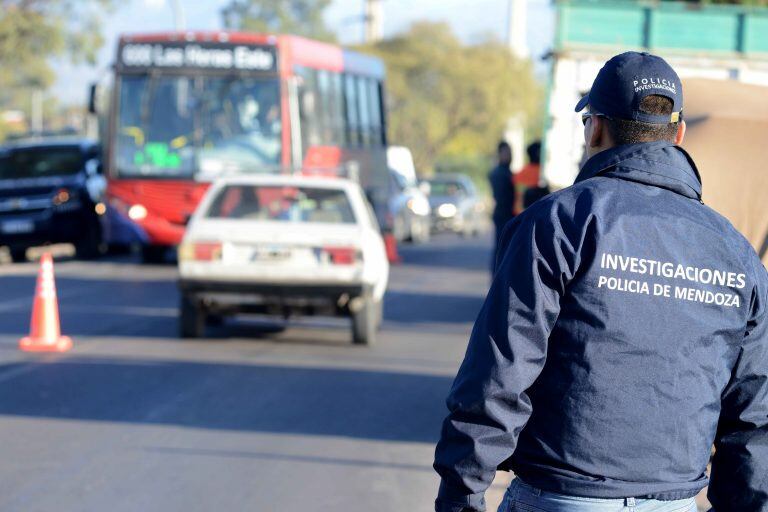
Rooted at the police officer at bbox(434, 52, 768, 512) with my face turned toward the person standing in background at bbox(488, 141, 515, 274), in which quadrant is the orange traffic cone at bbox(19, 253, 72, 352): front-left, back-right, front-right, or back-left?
front-left

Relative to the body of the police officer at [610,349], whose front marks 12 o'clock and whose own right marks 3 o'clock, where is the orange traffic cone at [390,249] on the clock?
The orange traffic cone is roughly at 1 o'clock from the police officer.

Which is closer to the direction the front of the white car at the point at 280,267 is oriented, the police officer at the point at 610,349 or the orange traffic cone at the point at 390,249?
the orange traffic cone

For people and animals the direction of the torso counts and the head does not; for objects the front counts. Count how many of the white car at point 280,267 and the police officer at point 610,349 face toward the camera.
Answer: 0

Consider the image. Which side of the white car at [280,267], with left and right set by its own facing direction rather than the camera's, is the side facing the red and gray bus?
front

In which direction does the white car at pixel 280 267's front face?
away from the camera

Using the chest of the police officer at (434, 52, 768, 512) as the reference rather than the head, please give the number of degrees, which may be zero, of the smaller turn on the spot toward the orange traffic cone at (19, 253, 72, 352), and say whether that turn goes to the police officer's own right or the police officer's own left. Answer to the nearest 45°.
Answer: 0° — they already face it

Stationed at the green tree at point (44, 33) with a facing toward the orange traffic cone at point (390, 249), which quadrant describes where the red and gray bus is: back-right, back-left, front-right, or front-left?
front-right

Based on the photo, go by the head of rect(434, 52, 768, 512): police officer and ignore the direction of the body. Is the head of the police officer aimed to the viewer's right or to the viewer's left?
to the viewer's left

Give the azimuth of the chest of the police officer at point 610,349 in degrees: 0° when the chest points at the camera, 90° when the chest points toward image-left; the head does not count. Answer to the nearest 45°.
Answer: approximately 135°

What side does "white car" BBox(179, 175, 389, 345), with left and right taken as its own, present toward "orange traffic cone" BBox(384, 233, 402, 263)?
front

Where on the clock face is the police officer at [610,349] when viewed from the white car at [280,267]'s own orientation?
The police officer is roughly at 6 o'clock from the white car.

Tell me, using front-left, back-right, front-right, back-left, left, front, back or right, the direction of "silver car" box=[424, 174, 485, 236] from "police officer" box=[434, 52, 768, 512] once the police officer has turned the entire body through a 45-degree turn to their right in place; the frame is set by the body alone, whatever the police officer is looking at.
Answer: front

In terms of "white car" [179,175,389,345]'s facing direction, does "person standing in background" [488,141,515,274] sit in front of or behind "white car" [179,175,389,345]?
in front

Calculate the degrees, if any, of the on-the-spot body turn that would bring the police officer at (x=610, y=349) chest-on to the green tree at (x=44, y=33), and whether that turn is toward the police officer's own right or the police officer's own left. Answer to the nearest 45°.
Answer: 0° — they already face it

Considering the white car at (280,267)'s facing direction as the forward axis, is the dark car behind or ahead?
ahead
